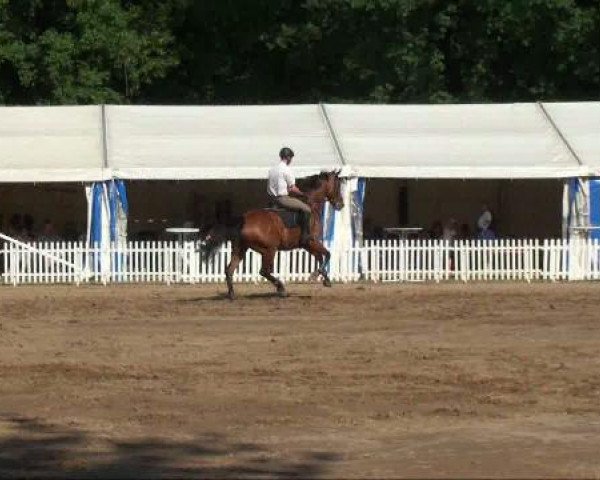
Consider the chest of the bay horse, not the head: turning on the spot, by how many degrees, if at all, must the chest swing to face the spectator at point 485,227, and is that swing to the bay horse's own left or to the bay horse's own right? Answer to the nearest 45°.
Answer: approximately 45° to the bay horse's own left

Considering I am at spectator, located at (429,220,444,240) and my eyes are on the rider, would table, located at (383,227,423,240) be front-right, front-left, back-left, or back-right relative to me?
front-right

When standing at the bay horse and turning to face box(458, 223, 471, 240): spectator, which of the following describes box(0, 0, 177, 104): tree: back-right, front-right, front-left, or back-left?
front-left

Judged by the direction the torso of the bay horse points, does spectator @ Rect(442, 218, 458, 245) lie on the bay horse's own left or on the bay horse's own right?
on the bay horse's own left

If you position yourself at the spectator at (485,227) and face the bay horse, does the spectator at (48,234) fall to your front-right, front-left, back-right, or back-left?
front-right

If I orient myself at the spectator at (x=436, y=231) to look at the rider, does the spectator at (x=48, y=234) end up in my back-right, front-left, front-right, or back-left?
front-right

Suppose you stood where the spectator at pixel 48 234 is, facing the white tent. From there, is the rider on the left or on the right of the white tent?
right

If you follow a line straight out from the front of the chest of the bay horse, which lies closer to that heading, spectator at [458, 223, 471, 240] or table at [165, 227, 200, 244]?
the spectator

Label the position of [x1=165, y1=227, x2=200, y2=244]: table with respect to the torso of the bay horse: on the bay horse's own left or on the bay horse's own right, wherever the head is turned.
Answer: on the bay horse's own left

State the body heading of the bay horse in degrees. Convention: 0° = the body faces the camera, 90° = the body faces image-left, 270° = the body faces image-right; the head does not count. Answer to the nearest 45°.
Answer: approximately 270°

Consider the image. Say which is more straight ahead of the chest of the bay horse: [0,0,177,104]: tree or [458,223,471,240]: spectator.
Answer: the spectator

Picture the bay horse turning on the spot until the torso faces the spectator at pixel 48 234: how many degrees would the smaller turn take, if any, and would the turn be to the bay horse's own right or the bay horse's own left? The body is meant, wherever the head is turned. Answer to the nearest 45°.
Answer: approximately 135° to the bay horse's own left
